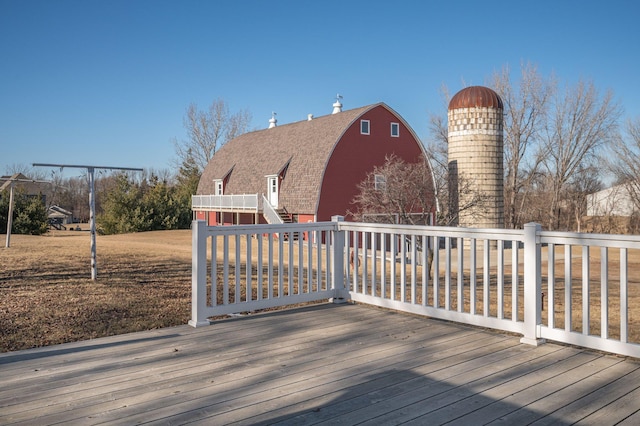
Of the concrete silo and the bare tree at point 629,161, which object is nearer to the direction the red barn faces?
the concrete silo

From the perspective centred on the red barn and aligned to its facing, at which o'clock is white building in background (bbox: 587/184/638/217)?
The white building in background is roughly at 10 o'clock from the red barn.

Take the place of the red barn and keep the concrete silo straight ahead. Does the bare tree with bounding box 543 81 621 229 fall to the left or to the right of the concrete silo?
left

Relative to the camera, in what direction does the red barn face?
facing the viewer and to the right of the viewer

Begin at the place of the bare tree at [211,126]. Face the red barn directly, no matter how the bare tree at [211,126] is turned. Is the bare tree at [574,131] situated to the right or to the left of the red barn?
left

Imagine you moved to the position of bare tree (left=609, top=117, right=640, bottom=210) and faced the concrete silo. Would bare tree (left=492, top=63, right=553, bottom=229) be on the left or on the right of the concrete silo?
right

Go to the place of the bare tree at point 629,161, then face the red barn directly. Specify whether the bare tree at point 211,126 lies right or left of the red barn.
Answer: right

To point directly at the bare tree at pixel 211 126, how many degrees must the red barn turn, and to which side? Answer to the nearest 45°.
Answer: approximately 180°

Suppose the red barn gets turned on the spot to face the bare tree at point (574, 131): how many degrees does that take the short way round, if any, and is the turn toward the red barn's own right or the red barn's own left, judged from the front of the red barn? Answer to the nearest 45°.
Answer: approximately 45° to the red barn's own left

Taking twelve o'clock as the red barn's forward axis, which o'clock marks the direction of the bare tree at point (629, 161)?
The bare tree is roughly at 10 o'clock from the red barn.
